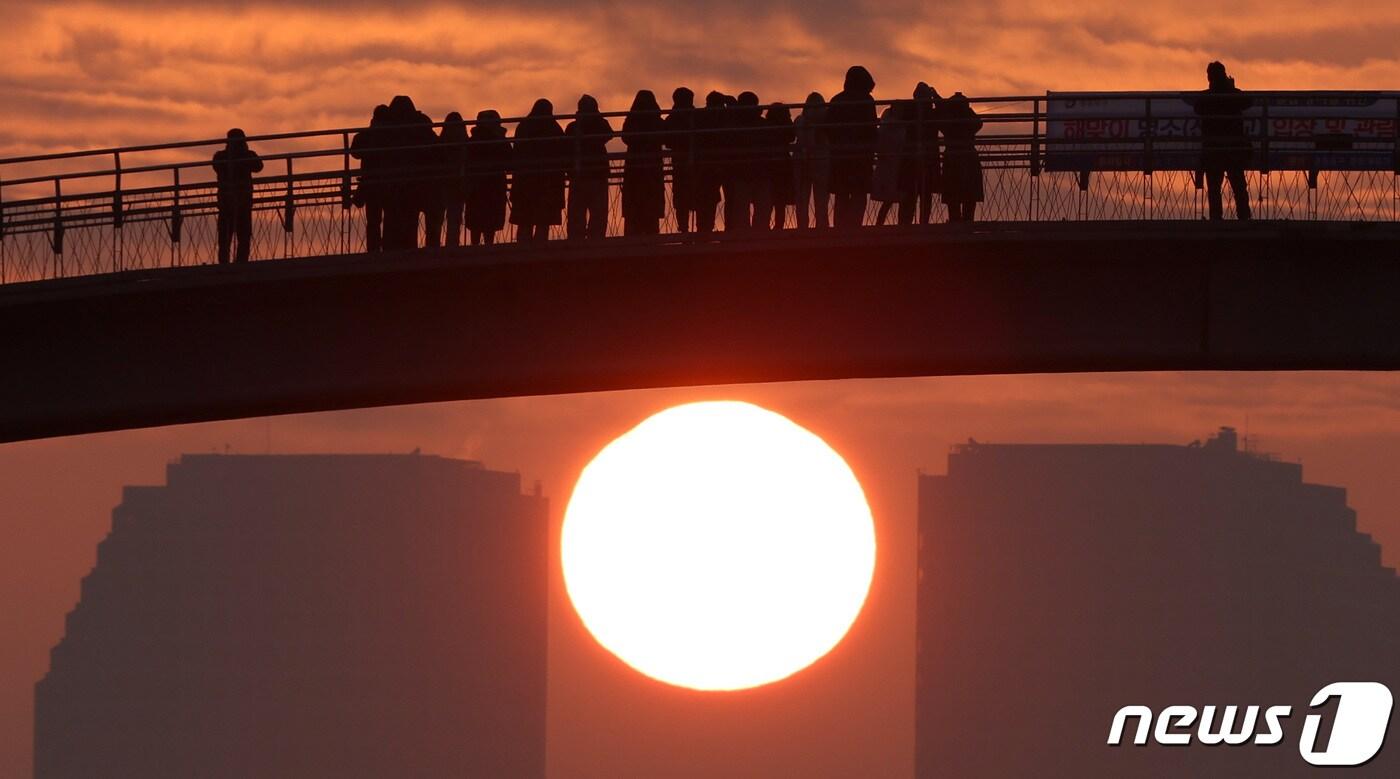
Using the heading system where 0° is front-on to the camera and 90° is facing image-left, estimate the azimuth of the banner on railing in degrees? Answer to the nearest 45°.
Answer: approximately 0°

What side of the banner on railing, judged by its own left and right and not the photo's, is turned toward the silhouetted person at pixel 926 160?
right

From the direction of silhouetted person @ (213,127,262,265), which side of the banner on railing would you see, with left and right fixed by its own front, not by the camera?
right

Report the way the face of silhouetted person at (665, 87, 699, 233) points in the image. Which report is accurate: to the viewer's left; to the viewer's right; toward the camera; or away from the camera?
away from the camera

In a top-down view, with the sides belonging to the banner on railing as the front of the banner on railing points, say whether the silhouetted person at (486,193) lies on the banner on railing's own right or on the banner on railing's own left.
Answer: on the banner on railing's own right

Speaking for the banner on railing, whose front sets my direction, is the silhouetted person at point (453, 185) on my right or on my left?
on my right

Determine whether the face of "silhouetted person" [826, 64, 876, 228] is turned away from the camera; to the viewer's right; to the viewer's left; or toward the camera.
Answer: away from the camera

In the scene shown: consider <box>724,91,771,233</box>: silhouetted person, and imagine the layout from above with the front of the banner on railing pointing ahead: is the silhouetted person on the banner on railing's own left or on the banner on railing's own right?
on the banner on railing's own right

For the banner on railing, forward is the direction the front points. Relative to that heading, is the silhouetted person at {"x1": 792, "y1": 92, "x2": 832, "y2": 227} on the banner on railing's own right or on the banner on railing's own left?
on the banner on railing's own right

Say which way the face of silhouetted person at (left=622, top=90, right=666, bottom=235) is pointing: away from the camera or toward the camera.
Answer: away from the camera

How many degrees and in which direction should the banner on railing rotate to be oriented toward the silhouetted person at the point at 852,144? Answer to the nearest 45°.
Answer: approximately 90° to its right

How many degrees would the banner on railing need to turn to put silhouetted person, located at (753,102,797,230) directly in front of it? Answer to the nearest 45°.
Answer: approximately 90° to its right
